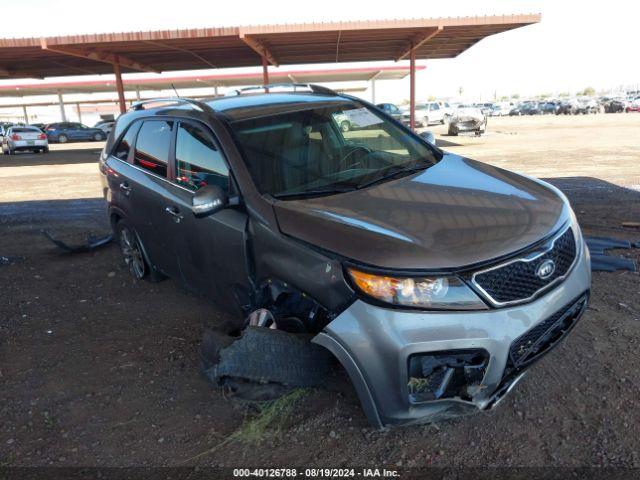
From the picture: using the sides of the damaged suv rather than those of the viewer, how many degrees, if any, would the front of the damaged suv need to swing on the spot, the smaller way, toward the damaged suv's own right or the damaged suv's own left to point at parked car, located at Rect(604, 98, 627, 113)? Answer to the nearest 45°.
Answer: approximately 90° to the damaged suv's own left

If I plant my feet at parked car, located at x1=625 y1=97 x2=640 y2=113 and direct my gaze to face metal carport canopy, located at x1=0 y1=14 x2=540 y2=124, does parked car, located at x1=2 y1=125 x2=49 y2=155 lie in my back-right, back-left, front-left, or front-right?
front-right

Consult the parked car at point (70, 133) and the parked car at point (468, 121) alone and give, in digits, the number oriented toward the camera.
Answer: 1

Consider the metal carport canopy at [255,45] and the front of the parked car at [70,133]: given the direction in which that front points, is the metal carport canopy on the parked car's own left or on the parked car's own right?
on the parked car's own right

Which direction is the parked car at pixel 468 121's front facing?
toward the camera

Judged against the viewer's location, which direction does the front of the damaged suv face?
facing the viewer and to the right of the viewer

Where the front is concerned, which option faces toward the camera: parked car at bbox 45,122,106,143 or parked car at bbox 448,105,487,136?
parked car at bbox 448,105,487,136

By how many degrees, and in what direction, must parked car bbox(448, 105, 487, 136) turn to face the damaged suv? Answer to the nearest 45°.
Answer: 0° — it already faces it

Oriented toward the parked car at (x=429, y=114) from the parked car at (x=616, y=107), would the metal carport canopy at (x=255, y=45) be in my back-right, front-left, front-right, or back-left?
front-left

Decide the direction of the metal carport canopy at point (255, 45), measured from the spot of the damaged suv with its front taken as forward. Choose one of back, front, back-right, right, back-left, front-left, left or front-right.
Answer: back-left

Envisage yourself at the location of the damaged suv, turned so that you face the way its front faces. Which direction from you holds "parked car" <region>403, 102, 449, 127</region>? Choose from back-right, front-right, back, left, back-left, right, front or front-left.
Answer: back-left
